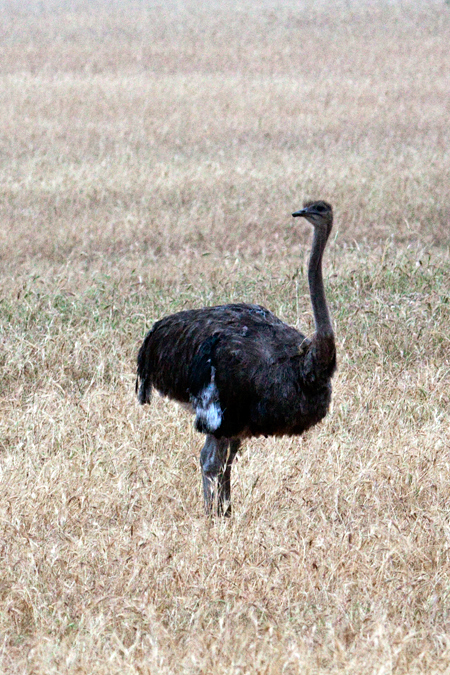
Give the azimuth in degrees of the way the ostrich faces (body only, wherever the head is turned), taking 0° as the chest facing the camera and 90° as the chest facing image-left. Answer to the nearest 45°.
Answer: approximately 270°
